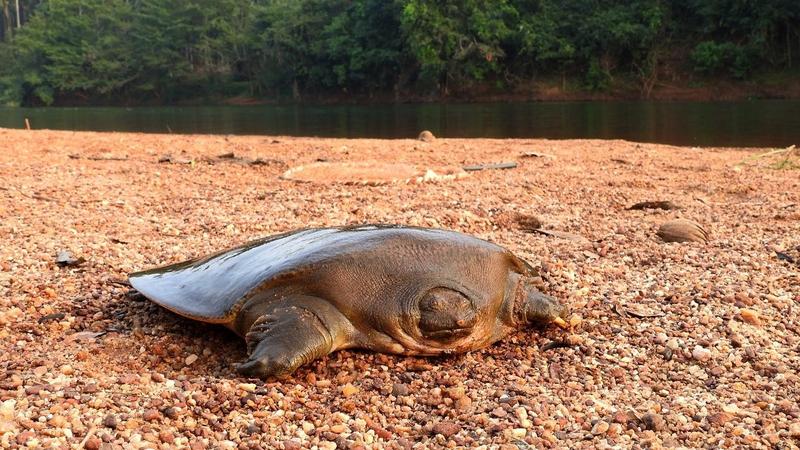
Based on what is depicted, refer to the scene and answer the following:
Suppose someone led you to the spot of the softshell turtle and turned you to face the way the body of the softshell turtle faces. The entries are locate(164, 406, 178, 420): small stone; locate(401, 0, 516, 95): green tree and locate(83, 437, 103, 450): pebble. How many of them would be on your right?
2

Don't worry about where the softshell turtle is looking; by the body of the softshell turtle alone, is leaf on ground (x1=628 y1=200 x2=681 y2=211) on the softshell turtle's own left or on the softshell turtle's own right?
on the softshell turtle's own left

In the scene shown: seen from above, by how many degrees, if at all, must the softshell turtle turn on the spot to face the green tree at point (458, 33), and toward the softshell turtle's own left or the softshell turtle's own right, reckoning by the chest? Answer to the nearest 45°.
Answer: approximately 135° to the softshell turtle's own left

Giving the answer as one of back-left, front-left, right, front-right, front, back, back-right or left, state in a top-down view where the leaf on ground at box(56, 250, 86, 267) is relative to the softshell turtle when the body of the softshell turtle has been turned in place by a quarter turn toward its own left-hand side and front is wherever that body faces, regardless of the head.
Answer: left

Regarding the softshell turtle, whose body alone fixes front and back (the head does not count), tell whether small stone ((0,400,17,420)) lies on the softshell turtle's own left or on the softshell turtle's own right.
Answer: on the softshell turtle's own right

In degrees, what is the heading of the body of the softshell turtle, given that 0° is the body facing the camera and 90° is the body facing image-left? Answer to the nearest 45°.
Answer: approximately 315°

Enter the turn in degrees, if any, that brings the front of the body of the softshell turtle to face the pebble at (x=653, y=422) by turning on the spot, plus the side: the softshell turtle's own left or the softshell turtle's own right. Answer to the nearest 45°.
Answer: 0° — it already faces it

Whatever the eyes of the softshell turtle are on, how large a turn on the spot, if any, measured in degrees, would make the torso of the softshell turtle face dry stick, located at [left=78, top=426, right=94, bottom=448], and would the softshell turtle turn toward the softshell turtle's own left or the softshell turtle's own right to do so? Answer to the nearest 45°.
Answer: approximately 90° to the softshell turtle's own right
